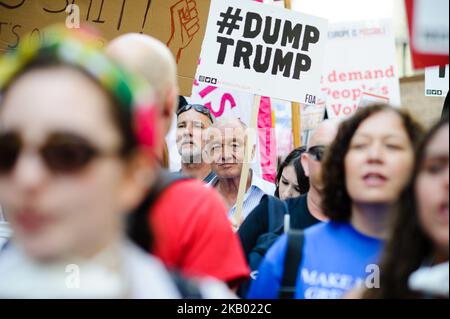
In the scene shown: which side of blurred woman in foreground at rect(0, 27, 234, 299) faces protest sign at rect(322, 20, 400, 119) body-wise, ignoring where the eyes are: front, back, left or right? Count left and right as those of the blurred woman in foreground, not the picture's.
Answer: back

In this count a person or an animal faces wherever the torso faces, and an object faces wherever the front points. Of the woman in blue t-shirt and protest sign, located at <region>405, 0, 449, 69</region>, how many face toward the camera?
2

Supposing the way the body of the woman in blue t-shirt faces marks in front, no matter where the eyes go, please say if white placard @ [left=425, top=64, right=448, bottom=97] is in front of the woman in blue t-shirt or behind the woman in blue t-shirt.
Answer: behind

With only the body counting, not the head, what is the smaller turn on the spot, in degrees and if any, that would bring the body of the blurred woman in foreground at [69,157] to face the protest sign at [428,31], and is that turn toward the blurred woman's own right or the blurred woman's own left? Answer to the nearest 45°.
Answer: approximately 180°

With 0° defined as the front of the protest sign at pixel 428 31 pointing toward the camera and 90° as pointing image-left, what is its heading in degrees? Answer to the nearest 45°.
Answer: approximately 0°

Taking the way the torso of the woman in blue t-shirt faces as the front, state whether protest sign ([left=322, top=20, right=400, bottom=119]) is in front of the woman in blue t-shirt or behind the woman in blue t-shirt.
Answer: behind

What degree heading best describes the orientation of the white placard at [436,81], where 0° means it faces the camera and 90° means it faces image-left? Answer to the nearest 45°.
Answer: approximately 0°
